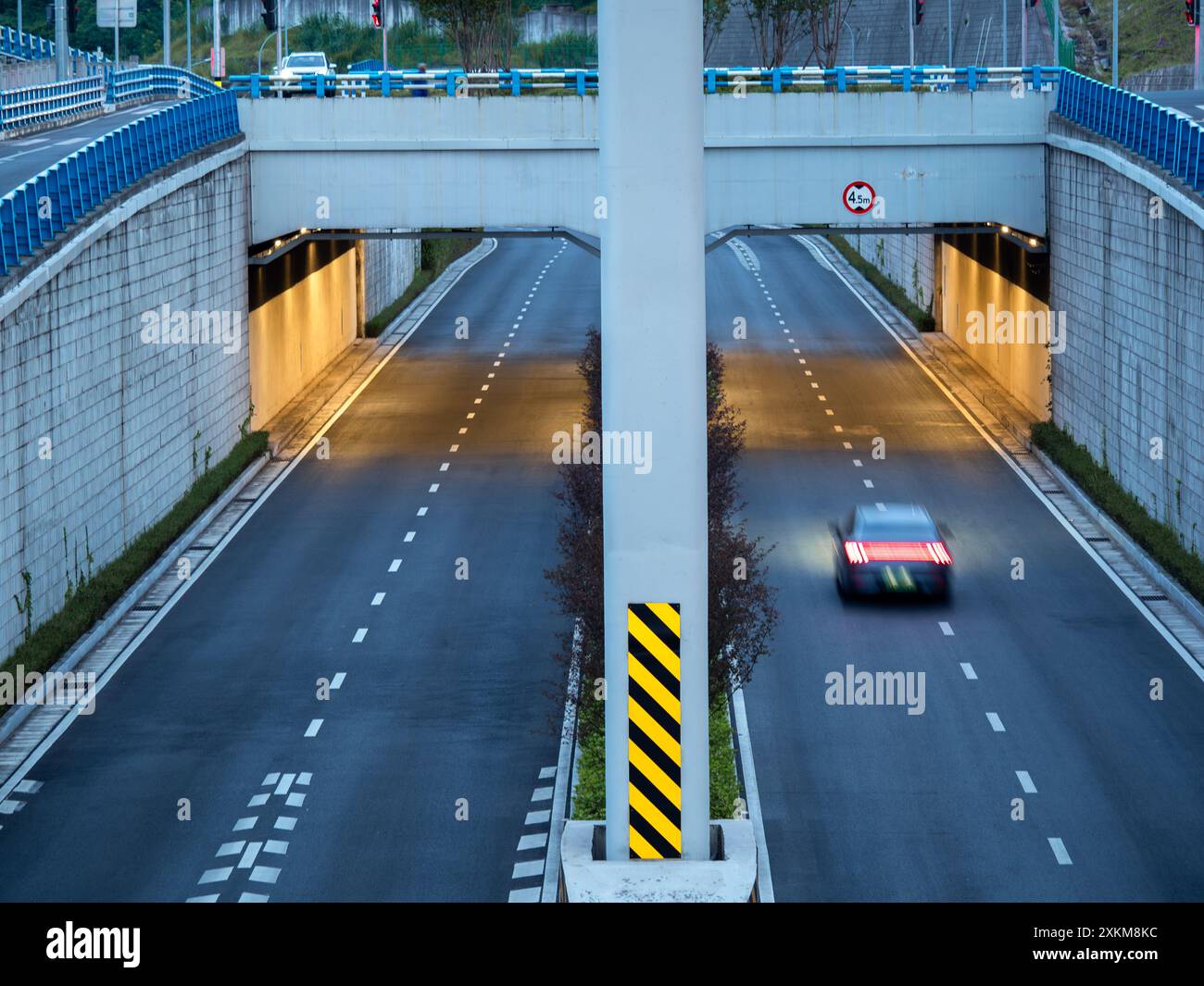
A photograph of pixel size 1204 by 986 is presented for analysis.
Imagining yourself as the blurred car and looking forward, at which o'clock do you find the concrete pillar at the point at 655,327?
The concrete pillar is roughly at 6 o'clock from the blurred car.

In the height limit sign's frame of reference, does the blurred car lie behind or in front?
in front

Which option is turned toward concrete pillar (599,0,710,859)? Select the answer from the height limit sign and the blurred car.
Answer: the height limit sign

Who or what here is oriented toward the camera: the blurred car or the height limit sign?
the height limit sign

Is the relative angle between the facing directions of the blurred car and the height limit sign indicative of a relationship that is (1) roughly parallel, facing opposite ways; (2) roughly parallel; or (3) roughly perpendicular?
roughly parallel, facing opposite ways

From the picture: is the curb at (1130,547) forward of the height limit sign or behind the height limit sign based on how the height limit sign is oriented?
forward

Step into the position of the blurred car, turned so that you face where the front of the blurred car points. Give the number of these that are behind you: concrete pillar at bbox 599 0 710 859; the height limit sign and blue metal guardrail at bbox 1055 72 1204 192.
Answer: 1

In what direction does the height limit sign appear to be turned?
toward the camera

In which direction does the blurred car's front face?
away from the camera

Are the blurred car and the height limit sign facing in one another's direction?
yes

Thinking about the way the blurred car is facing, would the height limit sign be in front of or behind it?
in front

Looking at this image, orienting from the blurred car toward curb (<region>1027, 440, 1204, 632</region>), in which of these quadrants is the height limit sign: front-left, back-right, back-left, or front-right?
front-left

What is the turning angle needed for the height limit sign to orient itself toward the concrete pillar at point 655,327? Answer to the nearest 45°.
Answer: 0° — it already faces it

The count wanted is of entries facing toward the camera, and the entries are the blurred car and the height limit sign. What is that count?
1

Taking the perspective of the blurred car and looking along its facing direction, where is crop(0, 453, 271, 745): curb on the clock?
The curb is roughly at 9 o'clock from the blurred car.
